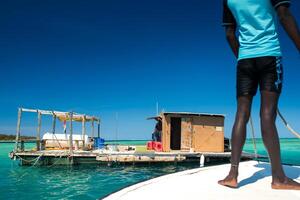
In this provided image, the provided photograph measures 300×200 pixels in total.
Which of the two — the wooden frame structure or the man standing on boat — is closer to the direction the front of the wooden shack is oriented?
the man standing on boat

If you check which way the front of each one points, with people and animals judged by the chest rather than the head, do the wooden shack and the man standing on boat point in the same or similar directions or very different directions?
very different directions

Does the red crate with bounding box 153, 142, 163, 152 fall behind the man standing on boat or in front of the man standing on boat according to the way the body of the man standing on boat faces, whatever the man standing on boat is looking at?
in front

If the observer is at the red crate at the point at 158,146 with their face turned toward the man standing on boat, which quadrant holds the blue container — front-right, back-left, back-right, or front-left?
back-right

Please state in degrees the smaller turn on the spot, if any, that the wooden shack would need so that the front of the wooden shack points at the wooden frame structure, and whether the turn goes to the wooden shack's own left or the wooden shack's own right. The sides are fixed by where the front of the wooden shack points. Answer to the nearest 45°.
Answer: approximately 90° to the wooden shack's own right

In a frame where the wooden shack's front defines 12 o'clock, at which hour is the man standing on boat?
The man standing on boat is roughly at 12 o'clock from the wooden shack.

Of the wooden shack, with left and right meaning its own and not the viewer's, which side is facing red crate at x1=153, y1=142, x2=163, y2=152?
right

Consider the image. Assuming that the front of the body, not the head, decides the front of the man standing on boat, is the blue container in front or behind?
in front

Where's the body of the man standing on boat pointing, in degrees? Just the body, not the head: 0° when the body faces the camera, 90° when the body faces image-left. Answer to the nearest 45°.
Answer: approximately 180°

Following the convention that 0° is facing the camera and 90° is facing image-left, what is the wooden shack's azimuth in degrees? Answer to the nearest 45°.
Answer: approximately 0°
